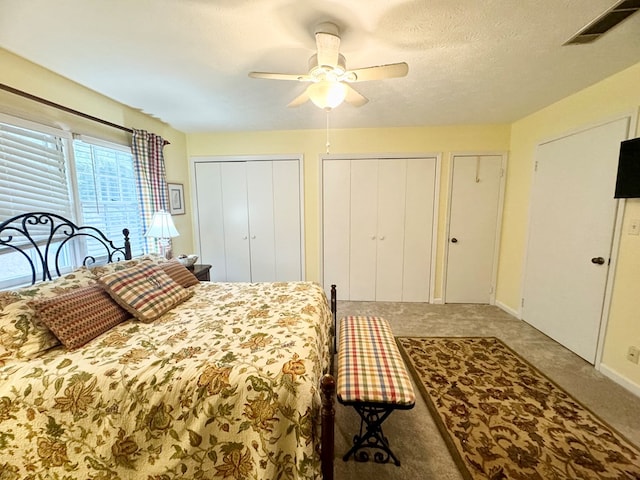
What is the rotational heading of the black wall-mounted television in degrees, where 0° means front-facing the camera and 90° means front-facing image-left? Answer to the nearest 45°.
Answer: approximately 45°

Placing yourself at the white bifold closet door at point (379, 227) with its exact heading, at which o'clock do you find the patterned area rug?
The patterned area rug is roughly at 11 o'clock from the white bifold closet door.

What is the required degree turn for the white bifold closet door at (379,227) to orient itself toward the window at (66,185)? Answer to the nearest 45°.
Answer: approximately 45° to its right

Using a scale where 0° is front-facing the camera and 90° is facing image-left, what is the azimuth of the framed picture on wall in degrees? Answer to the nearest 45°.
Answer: approximately 315°

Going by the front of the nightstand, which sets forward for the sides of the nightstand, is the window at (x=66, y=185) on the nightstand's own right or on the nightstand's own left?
on the nightstand's own right

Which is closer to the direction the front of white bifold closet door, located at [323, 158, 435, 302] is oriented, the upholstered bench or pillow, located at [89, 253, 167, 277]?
the upholstered bench

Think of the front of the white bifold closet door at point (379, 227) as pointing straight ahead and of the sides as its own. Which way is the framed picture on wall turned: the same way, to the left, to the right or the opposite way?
to the left

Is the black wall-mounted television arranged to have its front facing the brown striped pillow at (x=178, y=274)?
yes

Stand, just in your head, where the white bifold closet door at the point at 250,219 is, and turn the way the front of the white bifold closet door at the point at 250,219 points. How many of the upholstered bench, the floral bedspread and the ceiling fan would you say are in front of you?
3

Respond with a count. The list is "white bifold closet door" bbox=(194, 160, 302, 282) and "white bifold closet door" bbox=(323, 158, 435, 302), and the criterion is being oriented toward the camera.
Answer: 2

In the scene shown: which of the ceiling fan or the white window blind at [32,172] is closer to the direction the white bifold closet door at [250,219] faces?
the ceiling fan

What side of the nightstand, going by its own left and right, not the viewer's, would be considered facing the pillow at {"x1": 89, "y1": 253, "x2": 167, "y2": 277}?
right

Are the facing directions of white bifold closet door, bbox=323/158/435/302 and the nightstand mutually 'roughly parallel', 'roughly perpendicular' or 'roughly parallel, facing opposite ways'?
roughly perpendicular

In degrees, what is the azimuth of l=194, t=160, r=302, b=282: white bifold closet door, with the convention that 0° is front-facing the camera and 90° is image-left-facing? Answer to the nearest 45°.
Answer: approximately 0°
